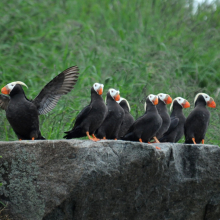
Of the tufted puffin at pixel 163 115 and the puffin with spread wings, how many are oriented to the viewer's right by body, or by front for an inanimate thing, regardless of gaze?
1

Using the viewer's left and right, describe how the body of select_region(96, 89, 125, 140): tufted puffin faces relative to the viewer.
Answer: facing the viewer and to the right of the viewer

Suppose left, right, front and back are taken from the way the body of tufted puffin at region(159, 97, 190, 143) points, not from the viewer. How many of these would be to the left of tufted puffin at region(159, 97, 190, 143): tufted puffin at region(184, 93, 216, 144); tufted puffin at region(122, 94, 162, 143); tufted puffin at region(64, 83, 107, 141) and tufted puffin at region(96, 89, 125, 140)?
0

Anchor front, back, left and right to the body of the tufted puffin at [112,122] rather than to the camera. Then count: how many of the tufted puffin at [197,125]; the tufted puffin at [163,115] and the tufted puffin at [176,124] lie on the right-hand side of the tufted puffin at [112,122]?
0

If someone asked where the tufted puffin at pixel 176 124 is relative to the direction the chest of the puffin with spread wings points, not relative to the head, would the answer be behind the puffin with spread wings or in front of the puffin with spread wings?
behind

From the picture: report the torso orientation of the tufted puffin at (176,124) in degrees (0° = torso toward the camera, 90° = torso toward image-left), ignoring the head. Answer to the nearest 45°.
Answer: approximately 270°

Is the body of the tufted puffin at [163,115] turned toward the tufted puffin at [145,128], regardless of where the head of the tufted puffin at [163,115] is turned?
no

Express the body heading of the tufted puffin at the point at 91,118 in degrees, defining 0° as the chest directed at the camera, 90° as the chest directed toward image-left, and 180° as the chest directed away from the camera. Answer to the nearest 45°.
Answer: approximately 315°

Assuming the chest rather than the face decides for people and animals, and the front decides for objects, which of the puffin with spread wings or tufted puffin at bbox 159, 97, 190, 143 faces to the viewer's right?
the tufted puffin

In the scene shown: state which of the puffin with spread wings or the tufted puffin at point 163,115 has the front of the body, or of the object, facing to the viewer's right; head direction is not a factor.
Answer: the tufted puffin

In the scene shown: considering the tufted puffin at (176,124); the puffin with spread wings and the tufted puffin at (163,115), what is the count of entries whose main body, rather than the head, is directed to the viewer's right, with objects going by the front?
2

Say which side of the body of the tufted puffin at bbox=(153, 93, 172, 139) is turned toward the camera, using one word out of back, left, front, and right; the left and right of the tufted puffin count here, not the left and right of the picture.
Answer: right

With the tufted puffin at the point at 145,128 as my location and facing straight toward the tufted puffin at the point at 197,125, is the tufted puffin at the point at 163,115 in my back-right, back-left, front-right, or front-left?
front-left

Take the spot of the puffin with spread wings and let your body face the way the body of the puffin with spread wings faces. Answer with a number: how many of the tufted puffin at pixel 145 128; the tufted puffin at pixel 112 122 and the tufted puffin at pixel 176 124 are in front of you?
0
